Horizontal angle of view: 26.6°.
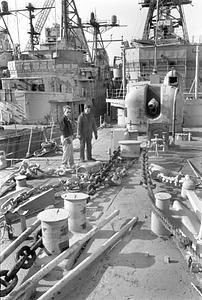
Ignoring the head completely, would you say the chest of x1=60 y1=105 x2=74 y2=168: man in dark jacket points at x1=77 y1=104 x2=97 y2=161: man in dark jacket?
no

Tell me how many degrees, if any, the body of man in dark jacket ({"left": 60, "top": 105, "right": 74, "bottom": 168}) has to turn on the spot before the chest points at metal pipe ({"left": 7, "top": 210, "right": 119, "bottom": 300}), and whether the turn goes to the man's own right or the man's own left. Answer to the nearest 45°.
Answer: approximately 45° to the man's own right

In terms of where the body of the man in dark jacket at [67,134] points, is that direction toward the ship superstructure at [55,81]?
no

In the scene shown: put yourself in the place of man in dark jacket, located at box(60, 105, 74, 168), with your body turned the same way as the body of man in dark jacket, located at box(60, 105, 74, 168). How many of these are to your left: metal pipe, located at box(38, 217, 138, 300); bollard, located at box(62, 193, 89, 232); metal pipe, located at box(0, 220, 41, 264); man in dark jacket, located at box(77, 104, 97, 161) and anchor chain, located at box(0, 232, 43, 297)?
1

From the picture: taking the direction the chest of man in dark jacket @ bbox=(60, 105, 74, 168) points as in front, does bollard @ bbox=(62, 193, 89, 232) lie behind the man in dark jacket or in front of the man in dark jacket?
in front

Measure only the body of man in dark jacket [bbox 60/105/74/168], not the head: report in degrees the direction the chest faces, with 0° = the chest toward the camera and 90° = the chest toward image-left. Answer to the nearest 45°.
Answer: approximately 315°

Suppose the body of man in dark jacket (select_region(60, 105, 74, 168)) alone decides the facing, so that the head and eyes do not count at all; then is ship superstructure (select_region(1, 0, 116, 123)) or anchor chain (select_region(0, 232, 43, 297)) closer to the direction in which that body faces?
the anchor chain

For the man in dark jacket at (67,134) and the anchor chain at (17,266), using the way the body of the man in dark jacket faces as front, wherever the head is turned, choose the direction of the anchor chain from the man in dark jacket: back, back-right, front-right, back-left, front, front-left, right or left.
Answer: front-right

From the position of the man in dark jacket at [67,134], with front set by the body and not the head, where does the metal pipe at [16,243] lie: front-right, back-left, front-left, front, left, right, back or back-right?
front-right

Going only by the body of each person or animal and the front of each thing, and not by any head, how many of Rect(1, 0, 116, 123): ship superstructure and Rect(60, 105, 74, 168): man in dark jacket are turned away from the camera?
0
